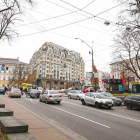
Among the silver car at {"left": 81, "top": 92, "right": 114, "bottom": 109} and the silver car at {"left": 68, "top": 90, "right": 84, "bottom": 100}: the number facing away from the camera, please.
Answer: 0

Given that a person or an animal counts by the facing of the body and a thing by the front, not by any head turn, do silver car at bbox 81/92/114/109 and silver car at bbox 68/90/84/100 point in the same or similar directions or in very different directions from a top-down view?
same or similar directions

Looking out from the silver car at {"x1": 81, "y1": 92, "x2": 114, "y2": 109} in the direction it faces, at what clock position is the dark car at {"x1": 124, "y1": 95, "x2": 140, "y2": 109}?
The dark car is roughly at 10 o'clock from the silver car.

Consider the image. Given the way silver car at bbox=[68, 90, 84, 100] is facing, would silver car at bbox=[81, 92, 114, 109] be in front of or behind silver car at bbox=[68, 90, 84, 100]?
in front

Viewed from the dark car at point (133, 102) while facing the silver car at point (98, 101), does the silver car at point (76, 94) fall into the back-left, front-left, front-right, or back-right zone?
front-right

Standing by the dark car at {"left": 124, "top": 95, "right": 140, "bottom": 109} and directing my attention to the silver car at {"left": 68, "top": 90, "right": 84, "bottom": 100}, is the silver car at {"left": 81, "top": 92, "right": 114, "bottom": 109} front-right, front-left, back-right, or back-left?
front-left
